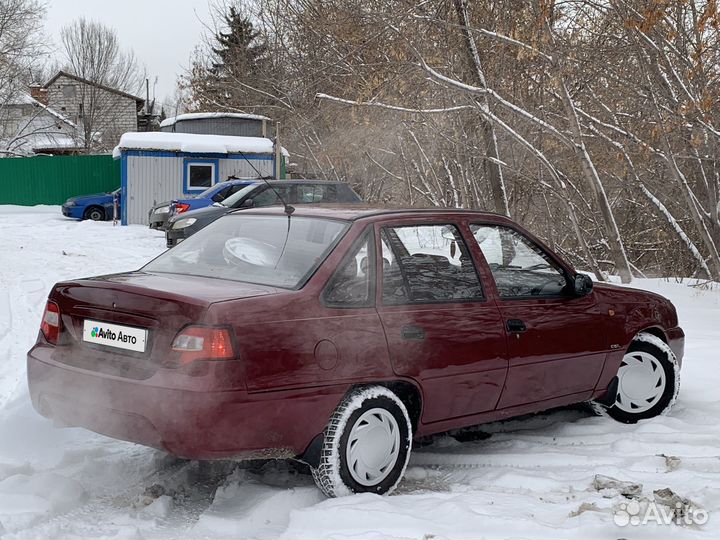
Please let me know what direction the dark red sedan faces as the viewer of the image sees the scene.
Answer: facing away from the viewer and to the right of the viewer

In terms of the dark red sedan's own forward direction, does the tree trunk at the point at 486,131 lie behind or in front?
in front

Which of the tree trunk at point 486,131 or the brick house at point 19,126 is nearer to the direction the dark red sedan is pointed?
the tree trunk

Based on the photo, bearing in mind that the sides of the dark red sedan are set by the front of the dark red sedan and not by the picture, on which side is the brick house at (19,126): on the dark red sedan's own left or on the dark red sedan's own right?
on the dark red sedan's own left

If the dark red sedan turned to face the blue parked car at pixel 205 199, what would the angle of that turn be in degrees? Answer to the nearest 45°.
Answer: approximately 45° to its left

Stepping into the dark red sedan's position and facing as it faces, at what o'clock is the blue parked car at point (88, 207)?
The blue parked car is roughly at 10 o'clock from the dark red sedan.

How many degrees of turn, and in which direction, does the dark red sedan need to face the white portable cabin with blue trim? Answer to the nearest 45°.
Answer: approximately 45° to its left

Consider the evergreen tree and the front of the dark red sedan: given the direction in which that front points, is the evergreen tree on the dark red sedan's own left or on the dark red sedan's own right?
on the dark red sedan's own left
